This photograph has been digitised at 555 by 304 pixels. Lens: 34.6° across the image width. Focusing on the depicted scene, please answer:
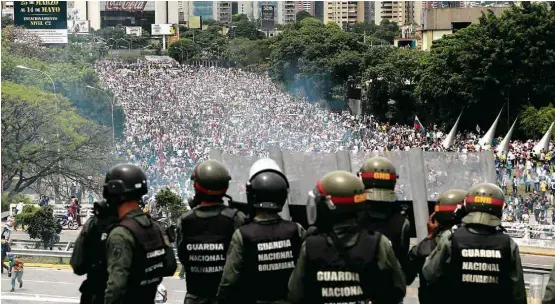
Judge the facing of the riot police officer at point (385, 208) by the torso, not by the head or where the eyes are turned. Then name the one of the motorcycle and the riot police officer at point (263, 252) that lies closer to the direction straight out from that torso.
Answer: the motorcycle

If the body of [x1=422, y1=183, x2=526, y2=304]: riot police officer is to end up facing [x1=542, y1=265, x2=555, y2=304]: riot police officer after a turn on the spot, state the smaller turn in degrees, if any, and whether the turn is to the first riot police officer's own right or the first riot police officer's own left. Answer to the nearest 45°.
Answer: approximately 135° to the first riot police officer's own right

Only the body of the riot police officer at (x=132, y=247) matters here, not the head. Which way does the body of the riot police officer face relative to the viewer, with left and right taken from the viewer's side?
facing away from the viewer and to the left of the viewer

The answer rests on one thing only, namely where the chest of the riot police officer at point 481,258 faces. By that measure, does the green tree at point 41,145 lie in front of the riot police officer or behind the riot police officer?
in front

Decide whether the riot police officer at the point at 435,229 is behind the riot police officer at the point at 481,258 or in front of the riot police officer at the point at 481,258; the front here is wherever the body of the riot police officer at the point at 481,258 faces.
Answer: in front

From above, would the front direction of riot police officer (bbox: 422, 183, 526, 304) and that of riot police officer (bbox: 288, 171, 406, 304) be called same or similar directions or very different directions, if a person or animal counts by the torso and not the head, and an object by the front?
same or similar directions

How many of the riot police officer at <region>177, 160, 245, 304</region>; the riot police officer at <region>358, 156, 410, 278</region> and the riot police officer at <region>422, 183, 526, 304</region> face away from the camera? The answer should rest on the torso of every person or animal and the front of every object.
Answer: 3

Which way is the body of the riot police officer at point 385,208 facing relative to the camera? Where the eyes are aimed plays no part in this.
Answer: away from the camera

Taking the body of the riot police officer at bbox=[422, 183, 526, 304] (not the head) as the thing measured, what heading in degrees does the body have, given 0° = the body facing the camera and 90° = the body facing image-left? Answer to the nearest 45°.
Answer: approximately 180°

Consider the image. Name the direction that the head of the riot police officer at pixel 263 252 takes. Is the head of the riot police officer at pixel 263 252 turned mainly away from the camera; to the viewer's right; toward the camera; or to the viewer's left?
away from the camera

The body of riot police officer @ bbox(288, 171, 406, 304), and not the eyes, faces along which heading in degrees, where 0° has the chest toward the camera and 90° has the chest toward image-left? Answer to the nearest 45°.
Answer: approximately 180°

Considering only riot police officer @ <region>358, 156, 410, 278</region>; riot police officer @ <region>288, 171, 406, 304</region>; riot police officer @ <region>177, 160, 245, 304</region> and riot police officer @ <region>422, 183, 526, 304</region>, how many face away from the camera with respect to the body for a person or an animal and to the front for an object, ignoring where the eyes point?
4

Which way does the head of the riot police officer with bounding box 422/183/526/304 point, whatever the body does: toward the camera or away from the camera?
away from the camera

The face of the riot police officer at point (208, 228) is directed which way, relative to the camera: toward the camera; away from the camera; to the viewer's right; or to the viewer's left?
away from the camera

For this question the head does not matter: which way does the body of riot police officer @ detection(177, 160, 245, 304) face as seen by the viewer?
away from the camera
